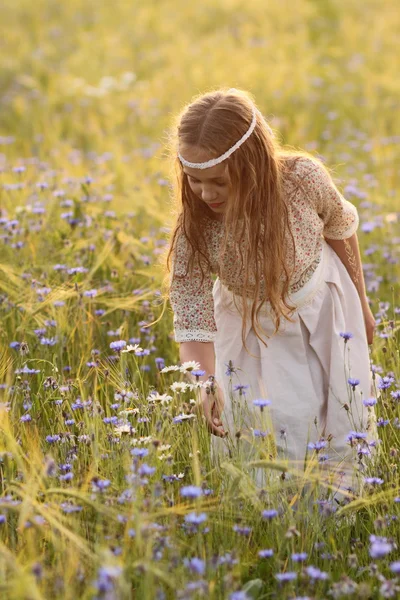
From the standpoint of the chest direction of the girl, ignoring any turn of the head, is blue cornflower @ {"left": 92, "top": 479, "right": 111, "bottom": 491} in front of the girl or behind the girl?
in front

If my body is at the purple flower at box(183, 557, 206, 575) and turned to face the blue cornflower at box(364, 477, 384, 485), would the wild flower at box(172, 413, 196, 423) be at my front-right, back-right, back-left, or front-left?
front-left

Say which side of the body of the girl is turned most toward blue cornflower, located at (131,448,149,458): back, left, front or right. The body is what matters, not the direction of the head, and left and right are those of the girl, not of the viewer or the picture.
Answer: front

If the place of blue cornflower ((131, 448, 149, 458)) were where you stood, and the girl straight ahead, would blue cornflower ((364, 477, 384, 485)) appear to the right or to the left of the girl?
right

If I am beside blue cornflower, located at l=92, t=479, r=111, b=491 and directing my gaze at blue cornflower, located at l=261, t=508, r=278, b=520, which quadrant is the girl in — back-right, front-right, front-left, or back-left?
front-left

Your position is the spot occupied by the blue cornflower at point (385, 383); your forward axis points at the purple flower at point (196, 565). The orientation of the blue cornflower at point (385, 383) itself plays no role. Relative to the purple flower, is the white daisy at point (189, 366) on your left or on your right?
right

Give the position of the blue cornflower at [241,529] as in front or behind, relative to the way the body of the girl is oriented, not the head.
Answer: in front

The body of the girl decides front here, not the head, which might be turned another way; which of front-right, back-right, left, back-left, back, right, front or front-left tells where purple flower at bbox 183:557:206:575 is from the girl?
front-left

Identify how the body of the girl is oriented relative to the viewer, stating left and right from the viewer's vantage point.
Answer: facing the viewer and to the left of the viewer

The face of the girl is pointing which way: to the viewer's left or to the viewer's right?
to the viewer's left
